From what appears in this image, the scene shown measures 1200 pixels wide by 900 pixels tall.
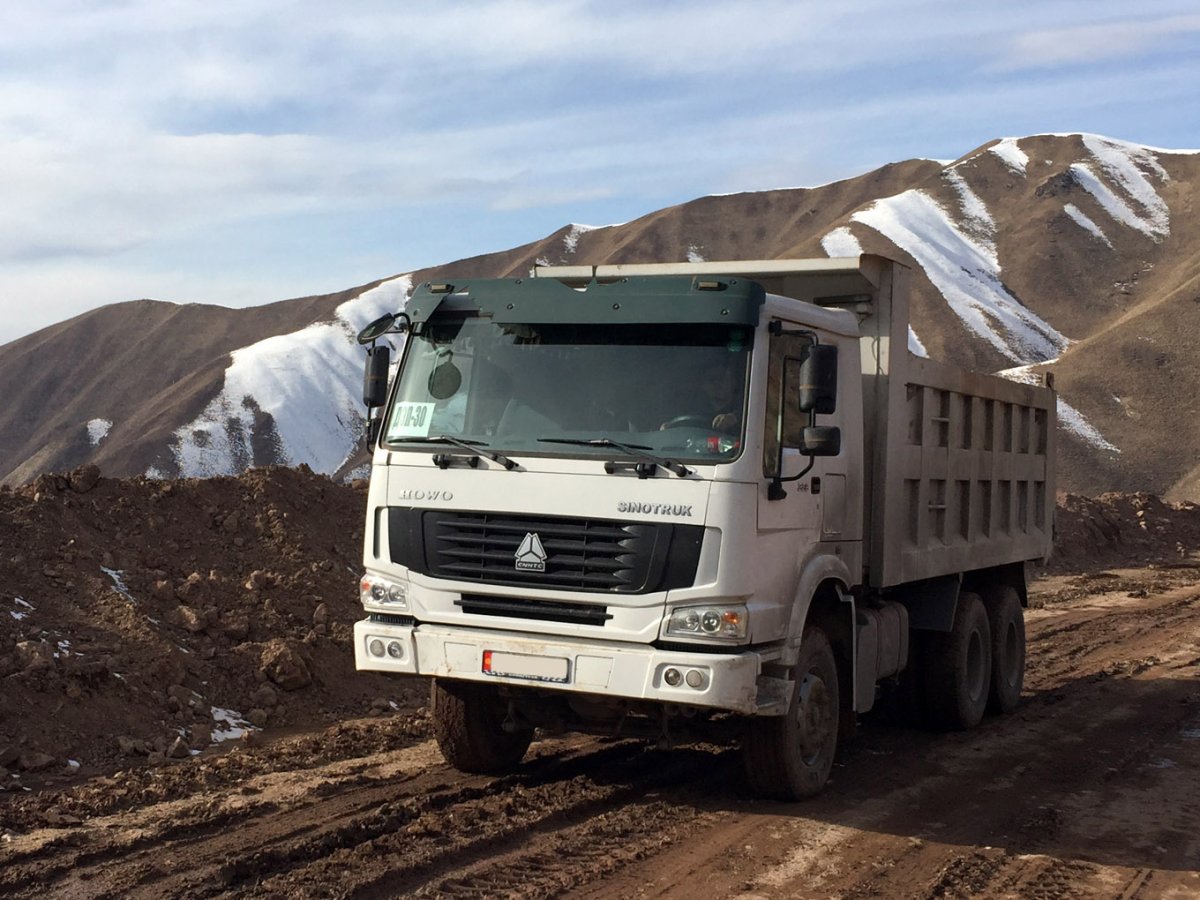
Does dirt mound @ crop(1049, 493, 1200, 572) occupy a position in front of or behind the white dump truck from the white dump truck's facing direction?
behind

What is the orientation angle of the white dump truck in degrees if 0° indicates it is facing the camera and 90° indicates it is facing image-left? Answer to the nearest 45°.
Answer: approximately 45°

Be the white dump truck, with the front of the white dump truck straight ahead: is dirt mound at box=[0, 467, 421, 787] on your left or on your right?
on your right
